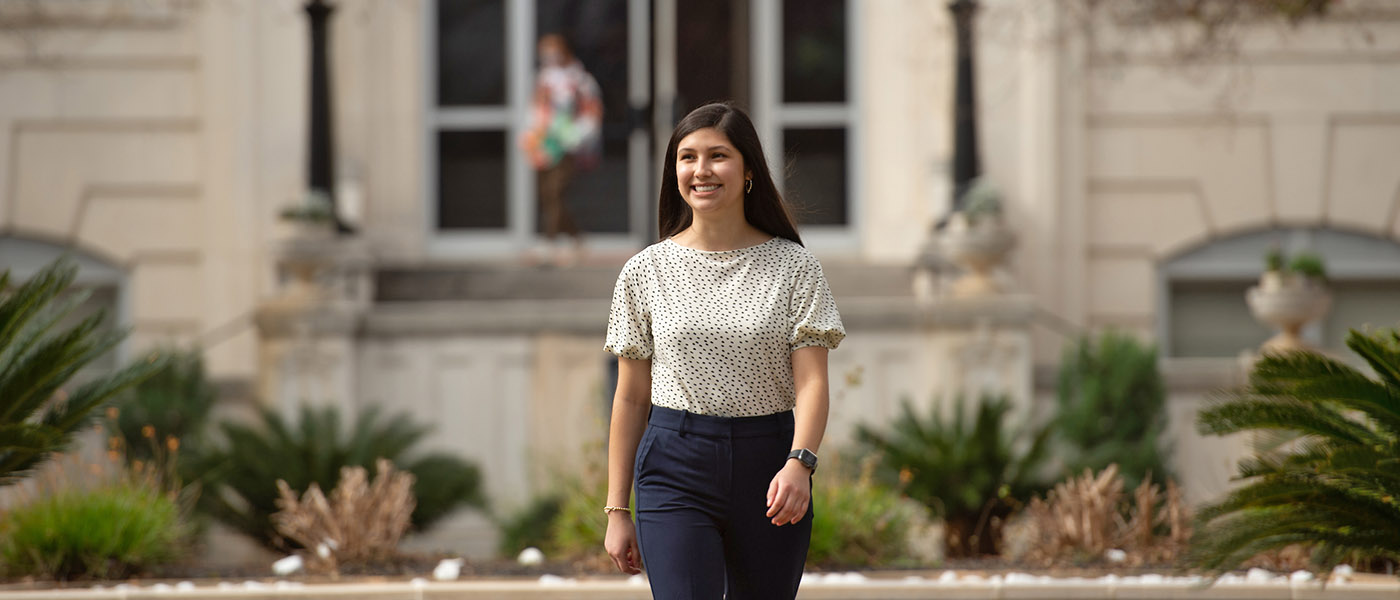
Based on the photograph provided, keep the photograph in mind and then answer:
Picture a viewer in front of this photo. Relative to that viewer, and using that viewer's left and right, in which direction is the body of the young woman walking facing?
facing the viewer

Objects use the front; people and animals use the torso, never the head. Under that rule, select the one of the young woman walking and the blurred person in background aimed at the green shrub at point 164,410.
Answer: the blurred person in background

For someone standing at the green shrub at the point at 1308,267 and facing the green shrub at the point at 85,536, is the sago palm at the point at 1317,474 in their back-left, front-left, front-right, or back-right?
front-left

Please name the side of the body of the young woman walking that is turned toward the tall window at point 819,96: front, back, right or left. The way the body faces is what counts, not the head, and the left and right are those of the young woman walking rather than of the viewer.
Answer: back

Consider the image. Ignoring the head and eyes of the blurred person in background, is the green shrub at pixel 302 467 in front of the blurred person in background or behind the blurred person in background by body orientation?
in front

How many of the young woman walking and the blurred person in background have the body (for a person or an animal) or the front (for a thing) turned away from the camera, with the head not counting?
0

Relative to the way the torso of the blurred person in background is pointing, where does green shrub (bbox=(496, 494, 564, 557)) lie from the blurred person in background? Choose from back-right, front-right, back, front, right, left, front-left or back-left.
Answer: front-left

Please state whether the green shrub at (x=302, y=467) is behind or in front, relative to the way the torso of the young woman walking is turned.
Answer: behind

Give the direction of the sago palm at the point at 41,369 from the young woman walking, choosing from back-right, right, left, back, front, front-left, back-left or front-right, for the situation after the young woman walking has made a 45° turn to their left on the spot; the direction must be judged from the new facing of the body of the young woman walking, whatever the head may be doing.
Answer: back

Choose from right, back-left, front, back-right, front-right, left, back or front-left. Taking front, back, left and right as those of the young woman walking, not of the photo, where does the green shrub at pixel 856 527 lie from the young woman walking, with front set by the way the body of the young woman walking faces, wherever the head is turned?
back

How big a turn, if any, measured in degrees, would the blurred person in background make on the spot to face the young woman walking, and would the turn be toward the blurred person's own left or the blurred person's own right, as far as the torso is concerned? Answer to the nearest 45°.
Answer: approximately 45° to the blurred person's own left

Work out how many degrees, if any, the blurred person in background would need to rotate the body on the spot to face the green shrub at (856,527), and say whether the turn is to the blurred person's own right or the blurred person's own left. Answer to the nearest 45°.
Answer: approximately 45° to the blurred person's own left

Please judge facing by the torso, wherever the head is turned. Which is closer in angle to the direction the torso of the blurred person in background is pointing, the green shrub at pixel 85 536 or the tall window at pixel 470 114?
the green shrub

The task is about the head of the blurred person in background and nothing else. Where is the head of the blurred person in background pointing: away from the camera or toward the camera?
toward the camera

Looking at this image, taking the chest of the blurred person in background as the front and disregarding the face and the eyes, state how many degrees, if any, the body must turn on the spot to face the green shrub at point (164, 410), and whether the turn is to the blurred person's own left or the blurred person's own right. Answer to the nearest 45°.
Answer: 0° — they already face it

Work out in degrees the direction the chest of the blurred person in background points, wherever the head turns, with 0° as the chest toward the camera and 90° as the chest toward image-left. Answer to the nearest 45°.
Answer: approximately 45°
